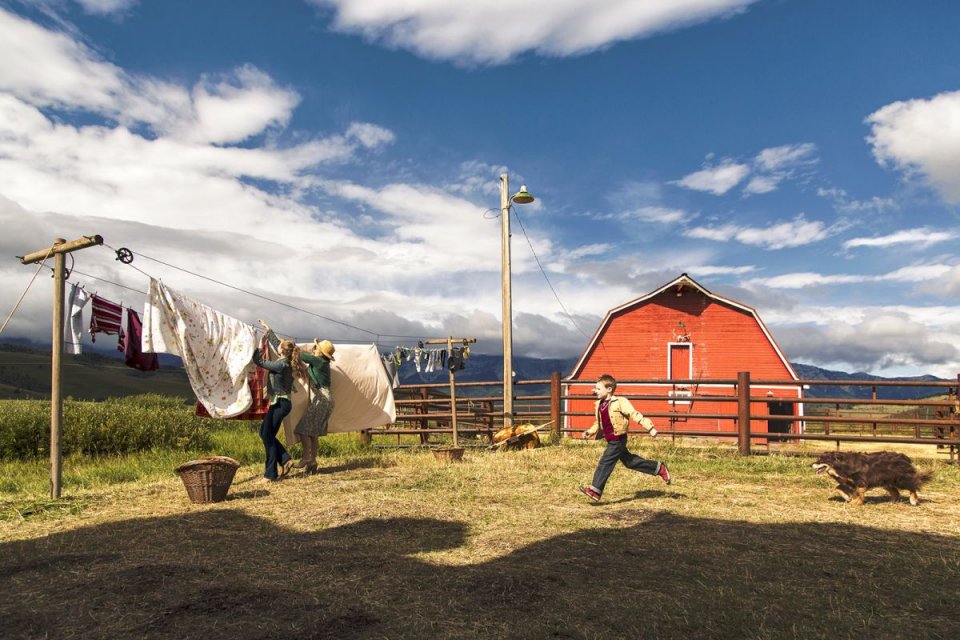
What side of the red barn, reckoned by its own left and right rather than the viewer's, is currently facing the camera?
front

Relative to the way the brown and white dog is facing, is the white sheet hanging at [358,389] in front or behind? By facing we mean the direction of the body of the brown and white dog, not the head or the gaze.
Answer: in front

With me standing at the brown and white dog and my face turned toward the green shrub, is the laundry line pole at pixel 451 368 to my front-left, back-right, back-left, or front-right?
front-right

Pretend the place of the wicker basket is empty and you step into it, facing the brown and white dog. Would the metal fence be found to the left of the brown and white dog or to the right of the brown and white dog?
left

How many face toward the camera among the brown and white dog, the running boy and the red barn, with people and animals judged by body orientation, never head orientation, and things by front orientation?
1

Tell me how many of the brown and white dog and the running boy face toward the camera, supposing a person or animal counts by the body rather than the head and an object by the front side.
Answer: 0

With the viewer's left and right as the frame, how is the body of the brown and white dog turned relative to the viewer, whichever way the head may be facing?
facing to the left of the viewer

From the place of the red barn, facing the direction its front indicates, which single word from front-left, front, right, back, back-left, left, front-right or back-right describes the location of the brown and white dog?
front

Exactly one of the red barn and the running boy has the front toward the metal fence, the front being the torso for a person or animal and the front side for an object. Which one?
the red barn
